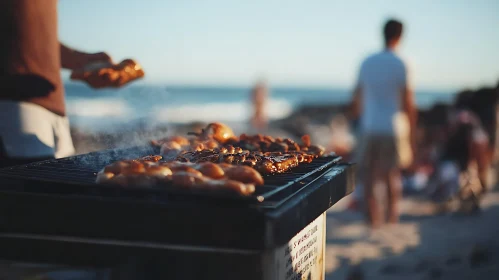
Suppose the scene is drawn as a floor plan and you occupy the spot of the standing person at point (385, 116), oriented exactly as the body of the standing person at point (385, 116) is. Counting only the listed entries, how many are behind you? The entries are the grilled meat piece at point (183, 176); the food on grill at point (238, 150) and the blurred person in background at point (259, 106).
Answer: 2

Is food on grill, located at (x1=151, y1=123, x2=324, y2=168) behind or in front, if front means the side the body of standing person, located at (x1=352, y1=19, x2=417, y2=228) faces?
behind

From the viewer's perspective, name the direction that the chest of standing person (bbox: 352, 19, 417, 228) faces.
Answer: away from the camera

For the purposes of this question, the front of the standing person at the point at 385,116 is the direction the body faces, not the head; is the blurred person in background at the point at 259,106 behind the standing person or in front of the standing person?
in front

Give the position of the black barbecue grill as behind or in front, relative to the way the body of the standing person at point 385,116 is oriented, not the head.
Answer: behind

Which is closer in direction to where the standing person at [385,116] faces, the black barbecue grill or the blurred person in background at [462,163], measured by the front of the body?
the blurred person in background

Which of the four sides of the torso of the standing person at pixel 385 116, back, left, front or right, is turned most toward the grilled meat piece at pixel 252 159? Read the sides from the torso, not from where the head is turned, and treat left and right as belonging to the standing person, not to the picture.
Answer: back

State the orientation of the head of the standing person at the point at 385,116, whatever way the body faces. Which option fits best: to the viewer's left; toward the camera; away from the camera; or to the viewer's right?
away from the camera

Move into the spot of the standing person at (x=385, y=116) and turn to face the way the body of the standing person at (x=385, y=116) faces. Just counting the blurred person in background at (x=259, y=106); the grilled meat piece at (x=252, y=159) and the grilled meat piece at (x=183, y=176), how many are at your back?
2
